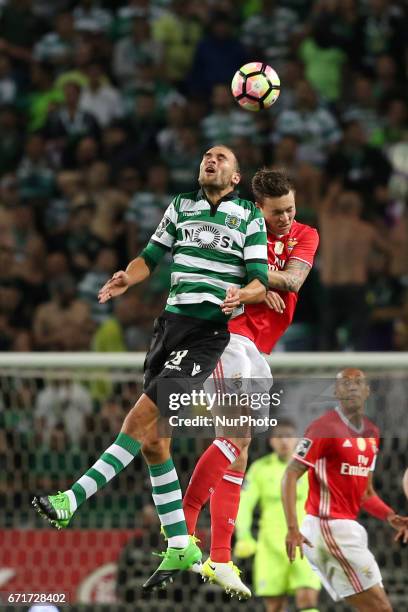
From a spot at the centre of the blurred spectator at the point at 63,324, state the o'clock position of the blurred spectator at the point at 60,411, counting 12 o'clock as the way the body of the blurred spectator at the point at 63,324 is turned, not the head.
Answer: the blurred spectator at the point at 60,411 is roughly at 12 o'clock from the blurred spectator at the point at 63,324.

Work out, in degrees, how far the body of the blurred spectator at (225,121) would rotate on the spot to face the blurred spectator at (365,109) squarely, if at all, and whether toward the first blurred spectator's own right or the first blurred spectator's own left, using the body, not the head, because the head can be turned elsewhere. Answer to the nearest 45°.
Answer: approximately 90° to the first blurred spectator's own left

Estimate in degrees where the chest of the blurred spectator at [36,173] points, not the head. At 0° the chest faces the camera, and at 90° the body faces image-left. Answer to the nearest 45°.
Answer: approximately 0°

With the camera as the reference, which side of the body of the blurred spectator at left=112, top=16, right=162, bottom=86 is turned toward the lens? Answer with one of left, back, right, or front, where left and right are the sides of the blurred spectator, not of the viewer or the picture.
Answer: front

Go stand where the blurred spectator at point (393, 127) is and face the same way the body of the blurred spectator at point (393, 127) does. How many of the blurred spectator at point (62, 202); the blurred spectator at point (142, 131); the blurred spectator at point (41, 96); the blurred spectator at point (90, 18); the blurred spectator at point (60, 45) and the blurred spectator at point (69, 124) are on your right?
6

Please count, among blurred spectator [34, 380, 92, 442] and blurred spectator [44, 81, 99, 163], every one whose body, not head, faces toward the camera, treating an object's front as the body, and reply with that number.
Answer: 2

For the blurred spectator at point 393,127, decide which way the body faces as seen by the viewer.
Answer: toward the camera

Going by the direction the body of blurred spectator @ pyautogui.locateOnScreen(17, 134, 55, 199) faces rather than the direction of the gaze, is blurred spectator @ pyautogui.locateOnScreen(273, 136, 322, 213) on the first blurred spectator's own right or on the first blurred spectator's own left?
on the first blurred spectator's own left
